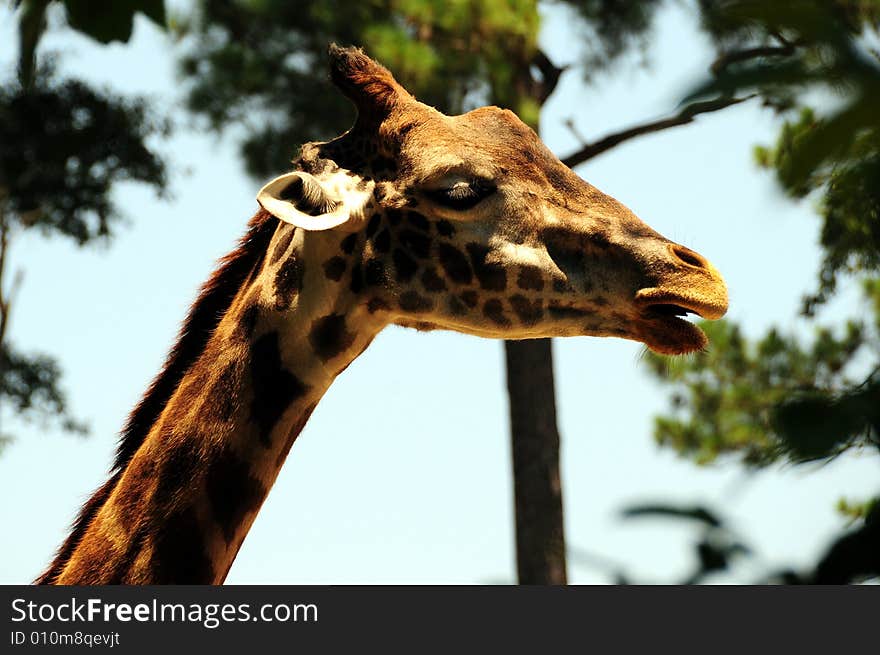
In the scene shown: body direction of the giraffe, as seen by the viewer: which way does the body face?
to the viewer's right

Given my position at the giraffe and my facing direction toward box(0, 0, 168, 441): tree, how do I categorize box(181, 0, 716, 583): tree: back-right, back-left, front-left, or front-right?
front-right
